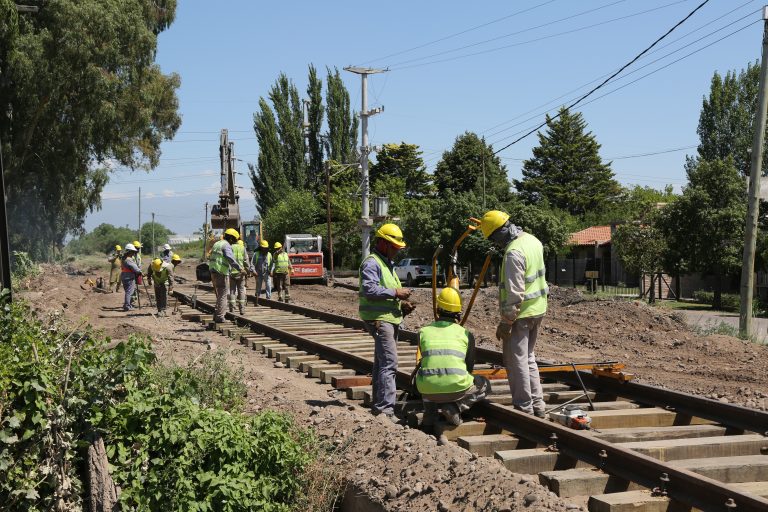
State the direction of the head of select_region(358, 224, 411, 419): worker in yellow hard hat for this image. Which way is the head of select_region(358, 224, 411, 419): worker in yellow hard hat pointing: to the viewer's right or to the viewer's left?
to the viewer's right

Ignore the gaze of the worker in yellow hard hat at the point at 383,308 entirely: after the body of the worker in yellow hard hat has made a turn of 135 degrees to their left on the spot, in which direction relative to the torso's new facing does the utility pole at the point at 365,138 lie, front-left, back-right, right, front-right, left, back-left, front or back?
front-right

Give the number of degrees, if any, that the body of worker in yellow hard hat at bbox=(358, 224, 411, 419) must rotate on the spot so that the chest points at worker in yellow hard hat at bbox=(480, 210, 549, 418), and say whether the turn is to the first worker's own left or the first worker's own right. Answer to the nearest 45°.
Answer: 0° — they already face them

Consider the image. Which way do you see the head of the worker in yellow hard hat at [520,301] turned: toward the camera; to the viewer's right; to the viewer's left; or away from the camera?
to the viewer's left

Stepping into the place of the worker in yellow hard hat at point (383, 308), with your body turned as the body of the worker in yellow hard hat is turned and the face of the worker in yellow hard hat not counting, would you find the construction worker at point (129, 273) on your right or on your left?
on your left

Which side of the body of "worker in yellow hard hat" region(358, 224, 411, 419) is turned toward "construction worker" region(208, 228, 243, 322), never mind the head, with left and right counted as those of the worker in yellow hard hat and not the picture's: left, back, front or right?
left

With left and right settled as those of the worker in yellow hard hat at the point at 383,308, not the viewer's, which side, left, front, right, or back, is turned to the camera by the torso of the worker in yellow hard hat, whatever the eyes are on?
right
